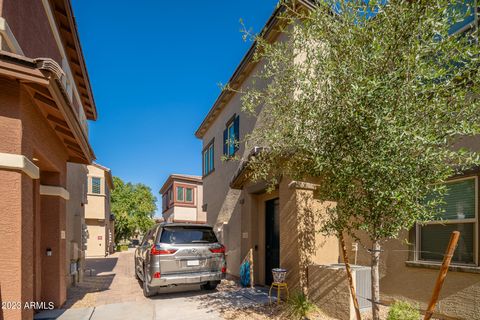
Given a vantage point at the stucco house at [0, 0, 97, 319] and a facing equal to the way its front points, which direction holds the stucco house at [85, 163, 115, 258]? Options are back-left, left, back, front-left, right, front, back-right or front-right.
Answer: back-left

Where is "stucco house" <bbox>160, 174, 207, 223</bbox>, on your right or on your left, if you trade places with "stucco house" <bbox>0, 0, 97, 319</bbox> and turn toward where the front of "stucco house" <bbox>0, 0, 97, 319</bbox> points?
on your left

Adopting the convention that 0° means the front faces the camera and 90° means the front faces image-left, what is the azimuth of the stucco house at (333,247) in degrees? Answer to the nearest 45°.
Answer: approximately 45°

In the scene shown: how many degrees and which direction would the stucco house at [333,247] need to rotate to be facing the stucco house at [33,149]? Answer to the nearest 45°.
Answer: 0° — it already faces it

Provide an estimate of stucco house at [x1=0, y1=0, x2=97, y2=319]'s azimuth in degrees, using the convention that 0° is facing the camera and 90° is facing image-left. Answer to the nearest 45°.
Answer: approximately 315°

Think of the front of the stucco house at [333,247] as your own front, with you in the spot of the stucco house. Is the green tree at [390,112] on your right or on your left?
on your left

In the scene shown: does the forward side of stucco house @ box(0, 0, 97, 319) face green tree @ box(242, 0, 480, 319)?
yes
